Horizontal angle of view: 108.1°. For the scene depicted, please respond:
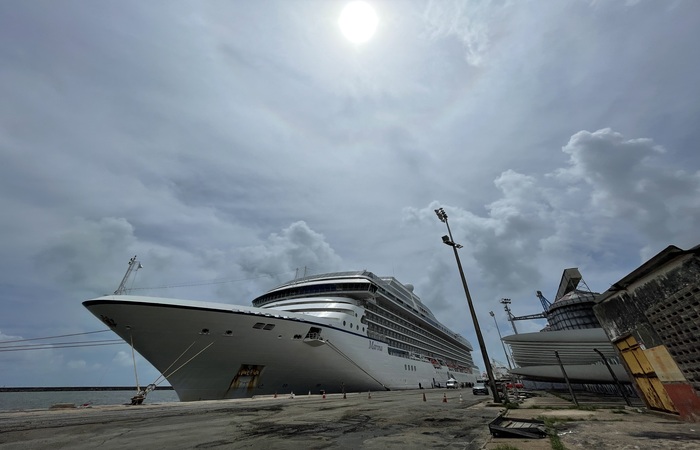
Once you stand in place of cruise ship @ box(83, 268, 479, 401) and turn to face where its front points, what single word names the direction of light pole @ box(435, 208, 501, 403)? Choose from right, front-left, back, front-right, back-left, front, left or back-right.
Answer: left

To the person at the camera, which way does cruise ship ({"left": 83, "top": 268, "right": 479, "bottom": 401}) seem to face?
facing the viewer and to the left of the viewer
